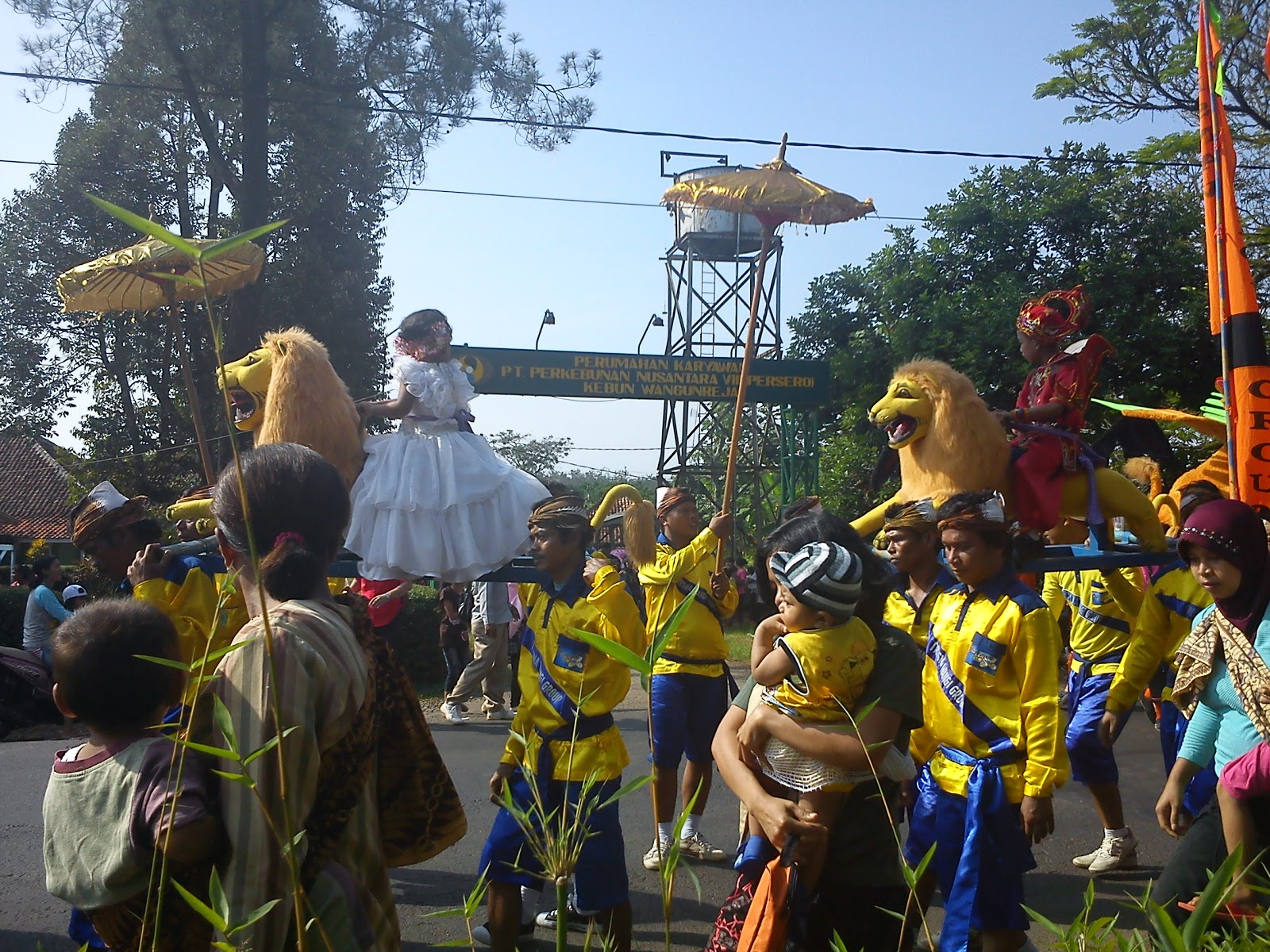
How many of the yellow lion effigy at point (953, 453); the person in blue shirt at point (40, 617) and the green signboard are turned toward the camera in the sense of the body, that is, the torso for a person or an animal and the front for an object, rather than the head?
1

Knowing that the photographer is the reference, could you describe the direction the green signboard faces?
facing the viewer

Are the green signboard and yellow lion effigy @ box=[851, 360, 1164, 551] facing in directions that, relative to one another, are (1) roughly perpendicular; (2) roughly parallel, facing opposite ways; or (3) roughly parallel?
roughly perpendicular

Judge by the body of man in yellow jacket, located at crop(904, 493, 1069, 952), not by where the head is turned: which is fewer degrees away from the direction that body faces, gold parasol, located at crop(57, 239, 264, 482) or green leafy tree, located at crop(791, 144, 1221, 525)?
the gold parasol

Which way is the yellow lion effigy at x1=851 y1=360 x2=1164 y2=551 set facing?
to the viewer's left

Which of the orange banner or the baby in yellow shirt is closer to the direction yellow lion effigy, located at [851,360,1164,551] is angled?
the baby in yellow shirt

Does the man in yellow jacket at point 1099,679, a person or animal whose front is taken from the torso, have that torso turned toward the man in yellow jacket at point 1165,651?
no

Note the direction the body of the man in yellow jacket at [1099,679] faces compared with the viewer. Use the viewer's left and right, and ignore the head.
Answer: facing the viewer and to the left of the viewer

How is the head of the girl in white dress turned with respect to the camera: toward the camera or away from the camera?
away from the camera

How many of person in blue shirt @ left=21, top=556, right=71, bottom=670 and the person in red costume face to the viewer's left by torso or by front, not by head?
1

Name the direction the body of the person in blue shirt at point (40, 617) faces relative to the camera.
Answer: to the viewer's right

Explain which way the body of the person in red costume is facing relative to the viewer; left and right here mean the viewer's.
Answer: facing to the left of the viewer

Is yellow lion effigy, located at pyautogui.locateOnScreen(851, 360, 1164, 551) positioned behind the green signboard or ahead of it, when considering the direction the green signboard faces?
ahead

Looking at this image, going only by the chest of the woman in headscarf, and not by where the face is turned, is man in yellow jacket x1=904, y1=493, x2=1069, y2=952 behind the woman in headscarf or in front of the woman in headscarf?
in front

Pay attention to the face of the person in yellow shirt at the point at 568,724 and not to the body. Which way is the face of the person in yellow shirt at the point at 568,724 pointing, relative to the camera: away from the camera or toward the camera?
toward the camera

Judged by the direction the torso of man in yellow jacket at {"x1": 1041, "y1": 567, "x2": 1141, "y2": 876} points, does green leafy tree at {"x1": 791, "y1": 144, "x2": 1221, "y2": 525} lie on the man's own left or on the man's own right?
on the man's own right

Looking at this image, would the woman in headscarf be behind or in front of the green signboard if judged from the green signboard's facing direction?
in front

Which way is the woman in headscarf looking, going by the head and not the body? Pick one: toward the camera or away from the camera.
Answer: toward the camera

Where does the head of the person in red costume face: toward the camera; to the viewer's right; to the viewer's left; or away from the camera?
to the viewer's left

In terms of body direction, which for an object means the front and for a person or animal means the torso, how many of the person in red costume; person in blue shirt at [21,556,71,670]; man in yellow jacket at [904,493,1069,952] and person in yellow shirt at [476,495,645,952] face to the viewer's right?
1

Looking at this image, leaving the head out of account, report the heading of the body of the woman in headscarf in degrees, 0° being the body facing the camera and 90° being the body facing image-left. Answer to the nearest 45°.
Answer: approximately 45°
